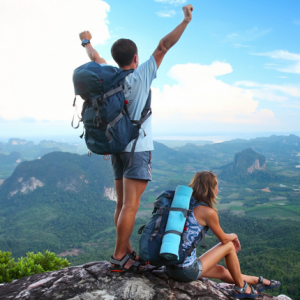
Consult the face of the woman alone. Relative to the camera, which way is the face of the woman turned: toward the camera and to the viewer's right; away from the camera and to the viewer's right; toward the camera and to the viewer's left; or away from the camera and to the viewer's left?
away from the camera and to the viewer's right

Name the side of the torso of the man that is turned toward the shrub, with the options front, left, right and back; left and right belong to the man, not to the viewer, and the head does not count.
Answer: left

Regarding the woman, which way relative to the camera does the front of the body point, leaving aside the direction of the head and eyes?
to the viewer's right

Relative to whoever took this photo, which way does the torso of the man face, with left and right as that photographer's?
facing away from the viewer and to the right of the viewer
